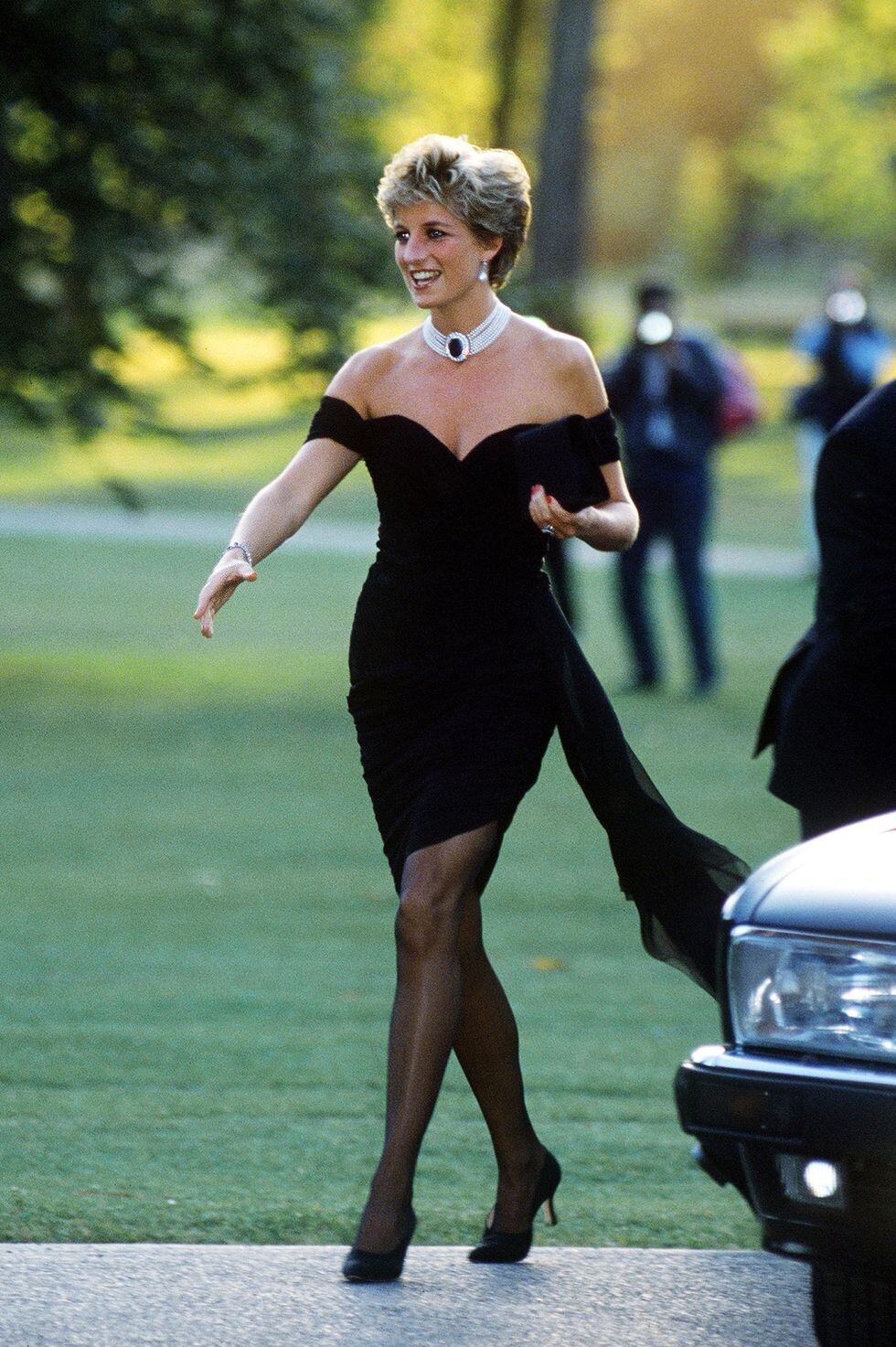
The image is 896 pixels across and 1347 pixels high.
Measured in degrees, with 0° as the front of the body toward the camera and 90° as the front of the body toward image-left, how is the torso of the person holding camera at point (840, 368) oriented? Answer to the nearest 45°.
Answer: approximately 0°

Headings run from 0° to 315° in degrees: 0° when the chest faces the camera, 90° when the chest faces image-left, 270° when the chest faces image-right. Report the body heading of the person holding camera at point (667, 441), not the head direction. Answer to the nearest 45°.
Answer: approximately 0°

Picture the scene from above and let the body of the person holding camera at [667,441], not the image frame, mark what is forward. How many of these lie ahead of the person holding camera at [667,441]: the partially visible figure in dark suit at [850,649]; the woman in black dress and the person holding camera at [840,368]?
2
